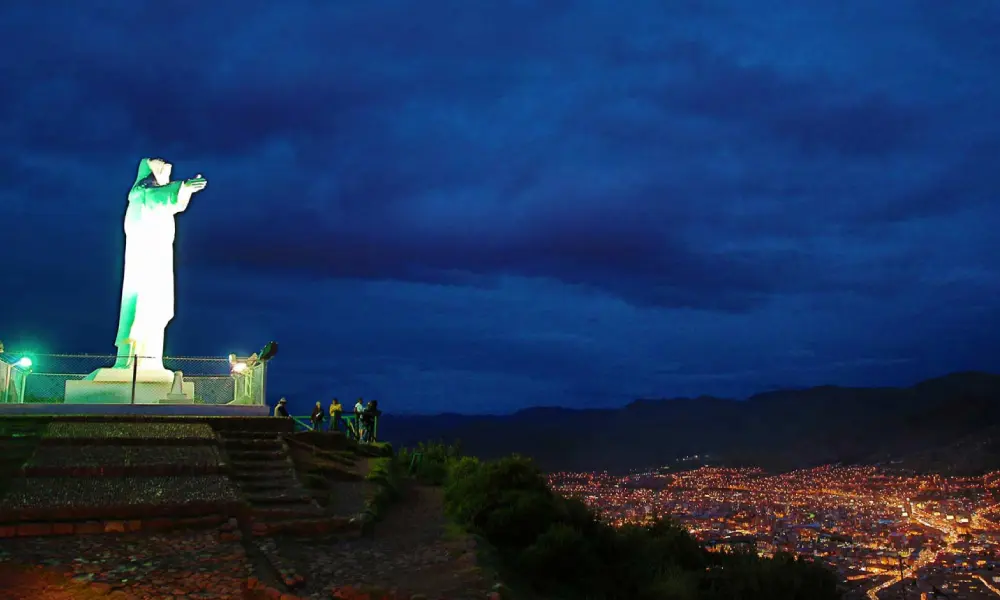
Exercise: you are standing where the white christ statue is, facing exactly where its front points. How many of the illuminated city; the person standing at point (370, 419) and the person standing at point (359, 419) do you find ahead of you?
3

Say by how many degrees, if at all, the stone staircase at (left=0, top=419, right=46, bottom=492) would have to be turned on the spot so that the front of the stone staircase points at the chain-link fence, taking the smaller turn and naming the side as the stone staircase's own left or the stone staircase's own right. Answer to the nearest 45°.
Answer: approximately 180°

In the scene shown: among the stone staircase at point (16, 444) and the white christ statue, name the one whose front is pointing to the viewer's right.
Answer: the white christ statue

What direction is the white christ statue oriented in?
to the viewer's right

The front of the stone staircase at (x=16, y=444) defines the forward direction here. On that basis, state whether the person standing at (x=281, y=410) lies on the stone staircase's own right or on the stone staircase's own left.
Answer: on the stone staircase's own left

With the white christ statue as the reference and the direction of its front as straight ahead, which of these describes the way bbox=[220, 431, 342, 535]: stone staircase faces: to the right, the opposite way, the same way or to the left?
to the right

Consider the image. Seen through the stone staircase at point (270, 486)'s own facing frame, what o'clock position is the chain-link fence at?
The chain-link fence is roughly at 5 o'clock from the stone staircase.

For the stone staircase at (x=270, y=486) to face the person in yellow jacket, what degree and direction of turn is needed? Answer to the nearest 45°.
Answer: approximately 180°

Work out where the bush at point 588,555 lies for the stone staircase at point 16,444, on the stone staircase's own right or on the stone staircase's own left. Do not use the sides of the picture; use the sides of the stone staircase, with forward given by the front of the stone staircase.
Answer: on the stone staircase's own left

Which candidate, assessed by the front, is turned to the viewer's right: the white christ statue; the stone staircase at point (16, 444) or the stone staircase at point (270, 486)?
the white christ statue

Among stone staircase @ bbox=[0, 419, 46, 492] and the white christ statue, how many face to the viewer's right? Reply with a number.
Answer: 1

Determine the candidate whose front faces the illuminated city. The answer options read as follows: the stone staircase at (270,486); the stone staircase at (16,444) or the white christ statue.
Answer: the white christ statue
